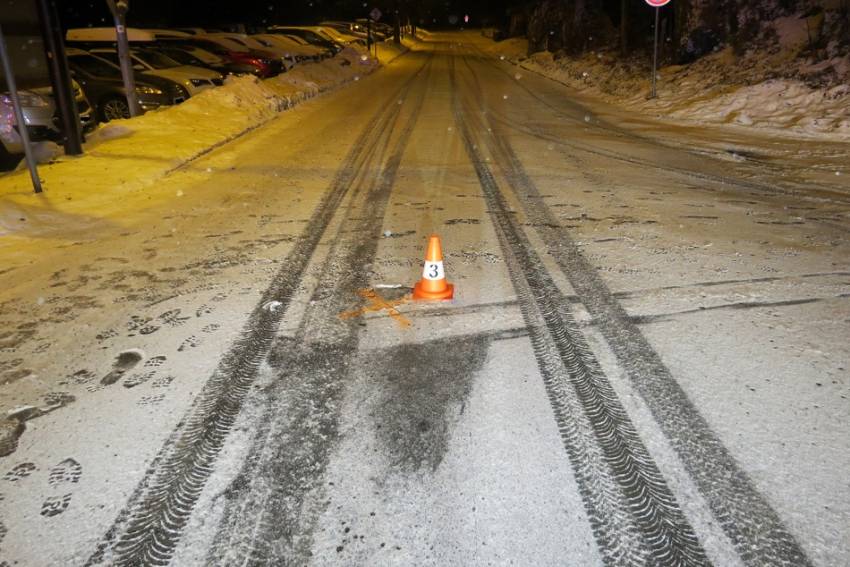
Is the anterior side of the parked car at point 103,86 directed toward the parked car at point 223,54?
no

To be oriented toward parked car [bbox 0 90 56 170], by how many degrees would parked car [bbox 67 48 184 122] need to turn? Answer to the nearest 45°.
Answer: approximately 45° to its right

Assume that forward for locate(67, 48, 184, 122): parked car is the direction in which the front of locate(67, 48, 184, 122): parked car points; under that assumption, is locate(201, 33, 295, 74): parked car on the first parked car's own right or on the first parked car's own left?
on the first parked car's own left

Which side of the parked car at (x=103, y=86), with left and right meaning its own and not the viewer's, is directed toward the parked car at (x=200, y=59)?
left

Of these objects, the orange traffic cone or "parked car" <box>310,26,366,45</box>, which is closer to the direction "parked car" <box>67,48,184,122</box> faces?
the orange traffic cone

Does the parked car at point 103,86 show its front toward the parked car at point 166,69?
no

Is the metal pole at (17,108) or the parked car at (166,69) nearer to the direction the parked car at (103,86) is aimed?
the metal pole

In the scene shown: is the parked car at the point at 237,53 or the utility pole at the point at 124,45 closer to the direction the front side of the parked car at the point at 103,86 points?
the utility pole

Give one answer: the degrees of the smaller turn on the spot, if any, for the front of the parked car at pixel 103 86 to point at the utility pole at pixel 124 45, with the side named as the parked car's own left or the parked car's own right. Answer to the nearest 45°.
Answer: approximately 45° to the parked car's own right

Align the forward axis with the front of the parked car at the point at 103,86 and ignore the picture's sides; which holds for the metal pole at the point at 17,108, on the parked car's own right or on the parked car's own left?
on the parked car's own right

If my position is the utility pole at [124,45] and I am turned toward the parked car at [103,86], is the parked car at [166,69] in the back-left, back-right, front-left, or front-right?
front-right

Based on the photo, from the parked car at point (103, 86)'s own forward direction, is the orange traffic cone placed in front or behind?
in front

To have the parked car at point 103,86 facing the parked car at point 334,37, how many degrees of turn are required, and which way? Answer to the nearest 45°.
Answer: approximately 90° to its left

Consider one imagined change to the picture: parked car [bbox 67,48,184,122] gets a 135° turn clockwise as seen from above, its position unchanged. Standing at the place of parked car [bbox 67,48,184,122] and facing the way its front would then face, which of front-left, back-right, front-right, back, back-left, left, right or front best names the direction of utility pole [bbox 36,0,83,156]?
left

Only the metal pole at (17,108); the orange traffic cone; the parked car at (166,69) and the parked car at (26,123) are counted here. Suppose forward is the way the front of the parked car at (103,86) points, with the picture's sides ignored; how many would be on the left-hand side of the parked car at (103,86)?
1

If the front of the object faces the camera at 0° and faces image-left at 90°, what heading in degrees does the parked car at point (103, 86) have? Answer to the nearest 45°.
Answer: approximately 315°

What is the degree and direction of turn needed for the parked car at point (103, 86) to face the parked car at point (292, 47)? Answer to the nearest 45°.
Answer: approximately 90° to its left

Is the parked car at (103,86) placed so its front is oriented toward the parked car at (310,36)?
no
